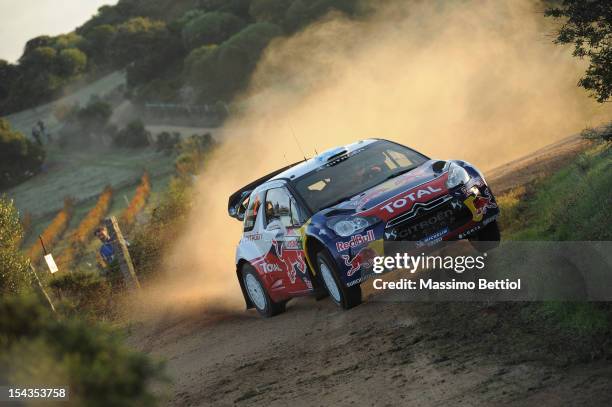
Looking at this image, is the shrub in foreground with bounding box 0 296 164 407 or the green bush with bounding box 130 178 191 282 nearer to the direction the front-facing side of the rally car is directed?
the shrub in foreground

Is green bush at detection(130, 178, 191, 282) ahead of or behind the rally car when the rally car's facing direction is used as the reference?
behind

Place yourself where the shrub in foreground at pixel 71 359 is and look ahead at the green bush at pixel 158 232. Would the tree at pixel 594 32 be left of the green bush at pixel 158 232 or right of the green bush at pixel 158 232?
right

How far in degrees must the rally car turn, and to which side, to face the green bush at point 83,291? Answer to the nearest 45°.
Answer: approximately 180°

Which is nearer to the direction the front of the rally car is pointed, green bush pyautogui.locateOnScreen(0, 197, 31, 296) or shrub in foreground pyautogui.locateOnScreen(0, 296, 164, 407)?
the shrub in foreground

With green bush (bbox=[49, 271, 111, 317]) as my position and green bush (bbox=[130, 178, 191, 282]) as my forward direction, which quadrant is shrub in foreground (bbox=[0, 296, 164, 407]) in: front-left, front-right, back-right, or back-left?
back-right

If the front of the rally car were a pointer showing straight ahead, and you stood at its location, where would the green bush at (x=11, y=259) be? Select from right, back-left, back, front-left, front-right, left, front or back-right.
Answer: back

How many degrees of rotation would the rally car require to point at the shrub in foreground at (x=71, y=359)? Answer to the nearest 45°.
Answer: approximately 45° to its right

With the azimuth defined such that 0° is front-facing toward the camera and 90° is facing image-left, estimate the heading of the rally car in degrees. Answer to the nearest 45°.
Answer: approximately 315°
